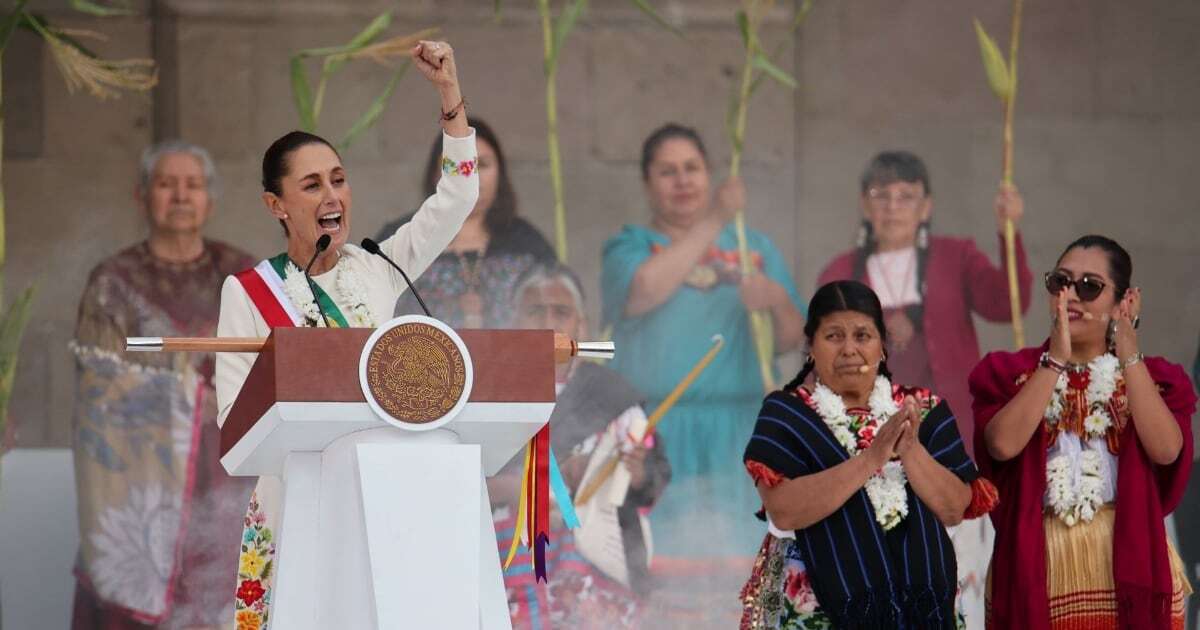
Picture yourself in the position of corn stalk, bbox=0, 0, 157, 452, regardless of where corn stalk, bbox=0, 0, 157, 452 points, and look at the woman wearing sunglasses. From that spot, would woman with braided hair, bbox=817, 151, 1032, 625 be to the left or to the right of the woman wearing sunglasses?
left

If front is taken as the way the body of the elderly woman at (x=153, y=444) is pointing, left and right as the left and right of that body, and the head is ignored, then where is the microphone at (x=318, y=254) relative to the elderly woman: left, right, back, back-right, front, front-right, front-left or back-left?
front

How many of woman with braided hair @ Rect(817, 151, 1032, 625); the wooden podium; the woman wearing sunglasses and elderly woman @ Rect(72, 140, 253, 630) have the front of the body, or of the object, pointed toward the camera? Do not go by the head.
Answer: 4

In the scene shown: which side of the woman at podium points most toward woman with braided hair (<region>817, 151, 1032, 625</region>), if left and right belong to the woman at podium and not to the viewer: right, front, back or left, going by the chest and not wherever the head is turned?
left

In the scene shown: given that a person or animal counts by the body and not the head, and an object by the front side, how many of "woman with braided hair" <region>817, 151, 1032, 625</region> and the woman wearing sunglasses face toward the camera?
2

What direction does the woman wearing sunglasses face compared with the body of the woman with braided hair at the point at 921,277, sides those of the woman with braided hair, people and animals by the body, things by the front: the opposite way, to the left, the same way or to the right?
the same way

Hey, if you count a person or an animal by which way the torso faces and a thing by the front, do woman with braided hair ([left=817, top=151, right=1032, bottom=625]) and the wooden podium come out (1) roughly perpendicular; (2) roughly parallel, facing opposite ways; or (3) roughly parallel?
roughly parallel

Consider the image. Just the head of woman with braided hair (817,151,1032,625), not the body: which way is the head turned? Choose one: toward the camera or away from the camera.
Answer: toward the camera

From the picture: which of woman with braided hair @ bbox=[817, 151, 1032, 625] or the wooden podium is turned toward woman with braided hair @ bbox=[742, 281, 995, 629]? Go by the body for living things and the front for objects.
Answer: woman with braided hair @ bbox=[817, 151, 1032, 625]

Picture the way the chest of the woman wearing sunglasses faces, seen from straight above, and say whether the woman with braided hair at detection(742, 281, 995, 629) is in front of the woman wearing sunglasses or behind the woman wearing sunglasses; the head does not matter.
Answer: in front

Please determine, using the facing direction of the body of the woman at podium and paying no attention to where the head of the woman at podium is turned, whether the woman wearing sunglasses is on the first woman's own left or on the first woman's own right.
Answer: on the first woman's own left

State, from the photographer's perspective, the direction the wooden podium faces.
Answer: facing the viewer

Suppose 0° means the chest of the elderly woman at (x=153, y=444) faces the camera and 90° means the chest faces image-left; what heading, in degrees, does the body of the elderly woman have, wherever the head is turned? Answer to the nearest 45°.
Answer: approximately 0°

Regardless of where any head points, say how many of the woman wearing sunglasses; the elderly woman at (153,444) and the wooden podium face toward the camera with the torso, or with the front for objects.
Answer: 3

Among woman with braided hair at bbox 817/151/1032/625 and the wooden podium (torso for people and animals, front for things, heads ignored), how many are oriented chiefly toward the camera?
2

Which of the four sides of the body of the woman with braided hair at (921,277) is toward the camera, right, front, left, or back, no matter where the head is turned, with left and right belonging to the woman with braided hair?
front
